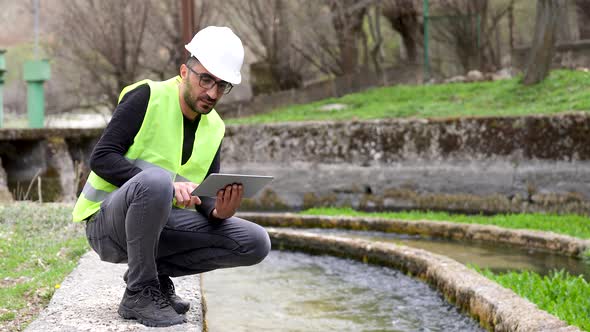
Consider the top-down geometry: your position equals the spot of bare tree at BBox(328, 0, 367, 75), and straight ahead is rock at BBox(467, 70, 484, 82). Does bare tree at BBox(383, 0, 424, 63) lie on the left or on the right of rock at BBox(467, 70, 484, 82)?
left

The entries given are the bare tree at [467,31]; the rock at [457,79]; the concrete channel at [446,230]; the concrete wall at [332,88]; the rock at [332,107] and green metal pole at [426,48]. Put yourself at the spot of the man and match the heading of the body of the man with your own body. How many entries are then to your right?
0

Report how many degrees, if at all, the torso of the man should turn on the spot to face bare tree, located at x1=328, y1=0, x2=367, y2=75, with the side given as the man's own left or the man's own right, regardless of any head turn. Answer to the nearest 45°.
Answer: approximately 135° to the man's own left

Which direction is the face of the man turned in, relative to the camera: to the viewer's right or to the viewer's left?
to the viewer's right

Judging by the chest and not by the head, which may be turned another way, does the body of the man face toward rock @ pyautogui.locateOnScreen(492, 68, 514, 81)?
no

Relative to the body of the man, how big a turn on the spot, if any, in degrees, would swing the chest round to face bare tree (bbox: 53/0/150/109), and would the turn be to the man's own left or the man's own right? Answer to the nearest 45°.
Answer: approximately 135° to the man's own left

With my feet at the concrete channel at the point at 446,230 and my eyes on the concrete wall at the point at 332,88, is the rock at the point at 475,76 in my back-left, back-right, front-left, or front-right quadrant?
front-right

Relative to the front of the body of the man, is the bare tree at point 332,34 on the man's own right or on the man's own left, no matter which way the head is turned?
on the man's own left

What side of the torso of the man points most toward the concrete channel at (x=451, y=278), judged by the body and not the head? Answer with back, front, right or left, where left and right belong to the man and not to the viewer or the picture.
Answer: left

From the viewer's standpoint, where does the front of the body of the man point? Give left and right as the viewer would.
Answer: facing the viewer and to the right of the viewer

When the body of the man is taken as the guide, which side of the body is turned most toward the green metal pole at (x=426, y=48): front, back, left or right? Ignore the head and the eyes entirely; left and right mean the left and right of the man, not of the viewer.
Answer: left

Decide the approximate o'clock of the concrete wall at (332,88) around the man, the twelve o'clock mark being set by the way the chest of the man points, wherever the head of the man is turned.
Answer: The concrete wall is roughly at 8 o'clock from the man.
